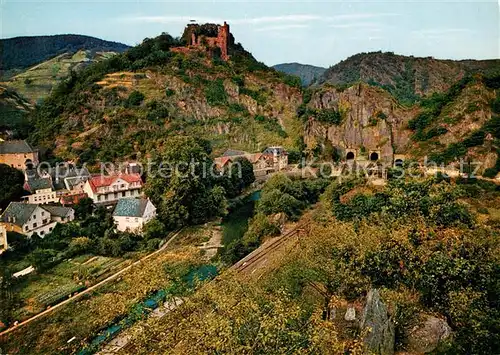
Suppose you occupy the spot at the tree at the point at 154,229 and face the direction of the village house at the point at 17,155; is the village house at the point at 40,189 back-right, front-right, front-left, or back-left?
front-left

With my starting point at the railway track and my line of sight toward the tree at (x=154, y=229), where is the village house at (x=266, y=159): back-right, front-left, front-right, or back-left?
front-right

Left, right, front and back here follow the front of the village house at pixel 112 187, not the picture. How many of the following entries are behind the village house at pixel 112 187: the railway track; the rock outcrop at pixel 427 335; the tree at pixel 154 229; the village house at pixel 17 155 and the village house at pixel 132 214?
1

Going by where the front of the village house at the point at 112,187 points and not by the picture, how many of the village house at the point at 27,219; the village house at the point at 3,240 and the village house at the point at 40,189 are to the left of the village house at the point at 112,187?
0

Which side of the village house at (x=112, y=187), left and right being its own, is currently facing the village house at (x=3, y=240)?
right

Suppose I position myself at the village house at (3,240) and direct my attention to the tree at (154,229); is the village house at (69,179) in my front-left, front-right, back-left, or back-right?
front-left

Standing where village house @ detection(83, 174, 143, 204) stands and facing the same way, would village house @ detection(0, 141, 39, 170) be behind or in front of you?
behind

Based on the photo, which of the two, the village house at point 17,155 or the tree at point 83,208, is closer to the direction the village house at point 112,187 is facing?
the tree

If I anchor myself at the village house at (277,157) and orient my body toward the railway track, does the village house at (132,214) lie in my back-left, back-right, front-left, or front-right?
front-right

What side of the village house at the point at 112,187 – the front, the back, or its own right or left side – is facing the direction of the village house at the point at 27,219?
right

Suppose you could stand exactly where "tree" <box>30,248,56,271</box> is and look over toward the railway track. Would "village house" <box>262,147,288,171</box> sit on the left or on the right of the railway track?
left

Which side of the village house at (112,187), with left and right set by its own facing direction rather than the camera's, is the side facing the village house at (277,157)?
left

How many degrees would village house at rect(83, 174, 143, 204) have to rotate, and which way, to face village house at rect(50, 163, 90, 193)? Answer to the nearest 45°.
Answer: approximately 135° to its right

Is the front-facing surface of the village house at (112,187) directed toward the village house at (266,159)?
no

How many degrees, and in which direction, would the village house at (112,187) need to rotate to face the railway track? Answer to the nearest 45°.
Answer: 0° — it already faces it

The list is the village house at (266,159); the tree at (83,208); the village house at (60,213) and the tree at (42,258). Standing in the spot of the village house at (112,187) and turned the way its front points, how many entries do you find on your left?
1

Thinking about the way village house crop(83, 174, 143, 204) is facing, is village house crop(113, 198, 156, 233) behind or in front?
in front
